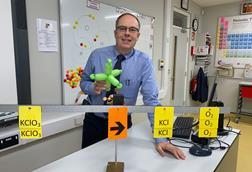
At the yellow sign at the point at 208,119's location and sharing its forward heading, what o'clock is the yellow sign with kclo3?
The yellow sign with kclo3 is roughly at 2 o'clock from the yellow sign.

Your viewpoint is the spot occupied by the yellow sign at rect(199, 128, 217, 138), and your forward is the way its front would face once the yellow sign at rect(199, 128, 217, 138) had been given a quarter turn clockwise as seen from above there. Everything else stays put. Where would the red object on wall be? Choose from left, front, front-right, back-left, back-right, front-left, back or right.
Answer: right

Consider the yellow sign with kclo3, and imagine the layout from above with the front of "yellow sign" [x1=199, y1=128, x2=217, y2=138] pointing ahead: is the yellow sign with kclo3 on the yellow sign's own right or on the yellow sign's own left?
on the yellow sign's own right

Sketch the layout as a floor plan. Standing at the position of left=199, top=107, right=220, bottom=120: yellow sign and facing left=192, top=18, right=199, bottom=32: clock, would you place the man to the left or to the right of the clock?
left

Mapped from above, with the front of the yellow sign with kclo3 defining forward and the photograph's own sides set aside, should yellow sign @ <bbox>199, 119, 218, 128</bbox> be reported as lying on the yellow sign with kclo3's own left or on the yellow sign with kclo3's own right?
on the yellow sign with kclo3's own left
